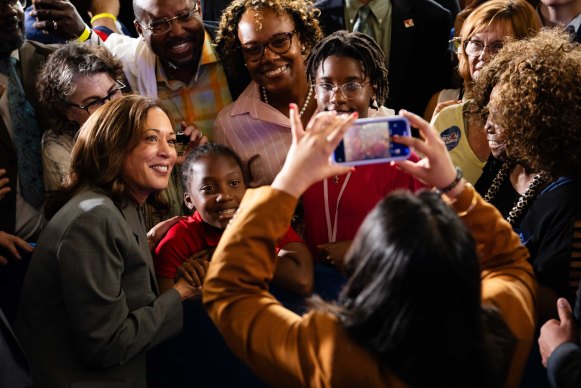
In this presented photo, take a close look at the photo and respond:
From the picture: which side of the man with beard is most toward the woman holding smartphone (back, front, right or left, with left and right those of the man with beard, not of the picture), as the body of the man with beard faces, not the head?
front

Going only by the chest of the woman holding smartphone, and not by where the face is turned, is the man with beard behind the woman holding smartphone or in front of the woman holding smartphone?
in front

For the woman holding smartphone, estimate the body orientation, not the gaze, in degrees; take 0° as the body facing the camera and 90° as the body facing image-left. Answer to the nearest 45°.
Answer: approximately 180°

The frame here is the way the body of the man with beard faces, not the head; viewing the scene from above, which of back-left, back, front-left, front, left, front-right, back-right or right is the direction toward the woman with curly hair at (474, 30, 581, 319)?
front-left

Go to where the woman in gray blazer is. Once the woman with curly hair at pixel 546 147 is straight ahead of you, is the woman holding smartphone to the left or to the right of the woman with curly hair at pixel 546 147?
right

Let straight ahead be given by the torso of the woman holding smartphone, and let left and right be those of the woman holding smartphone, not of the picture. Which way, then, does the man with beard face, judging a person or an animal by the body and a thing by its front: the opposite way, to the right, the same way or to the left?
the opposite way

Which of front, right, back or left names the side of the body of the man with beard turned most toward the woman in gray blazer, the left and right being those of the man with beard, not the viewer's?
front

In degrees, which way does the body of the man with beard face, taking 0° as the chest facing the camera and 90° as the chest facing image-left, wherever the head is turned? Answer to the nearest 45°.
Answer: approximately 0°

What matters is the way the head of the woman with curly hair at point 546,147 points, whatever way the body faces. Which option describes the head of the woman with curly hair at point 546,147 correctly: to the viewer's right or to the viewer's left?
to the viewer's left

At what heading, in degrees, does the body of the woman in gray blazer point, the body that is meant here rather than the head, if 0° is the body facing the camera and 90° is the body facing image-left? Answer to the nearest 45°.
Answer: approximately 270°

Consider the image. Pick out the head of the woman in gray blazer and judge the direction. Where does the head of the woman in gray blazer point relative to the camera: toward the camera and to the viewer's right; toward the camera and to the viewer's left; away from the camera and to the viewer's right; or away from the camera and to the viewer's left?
toward the camera and to the viewer's right
